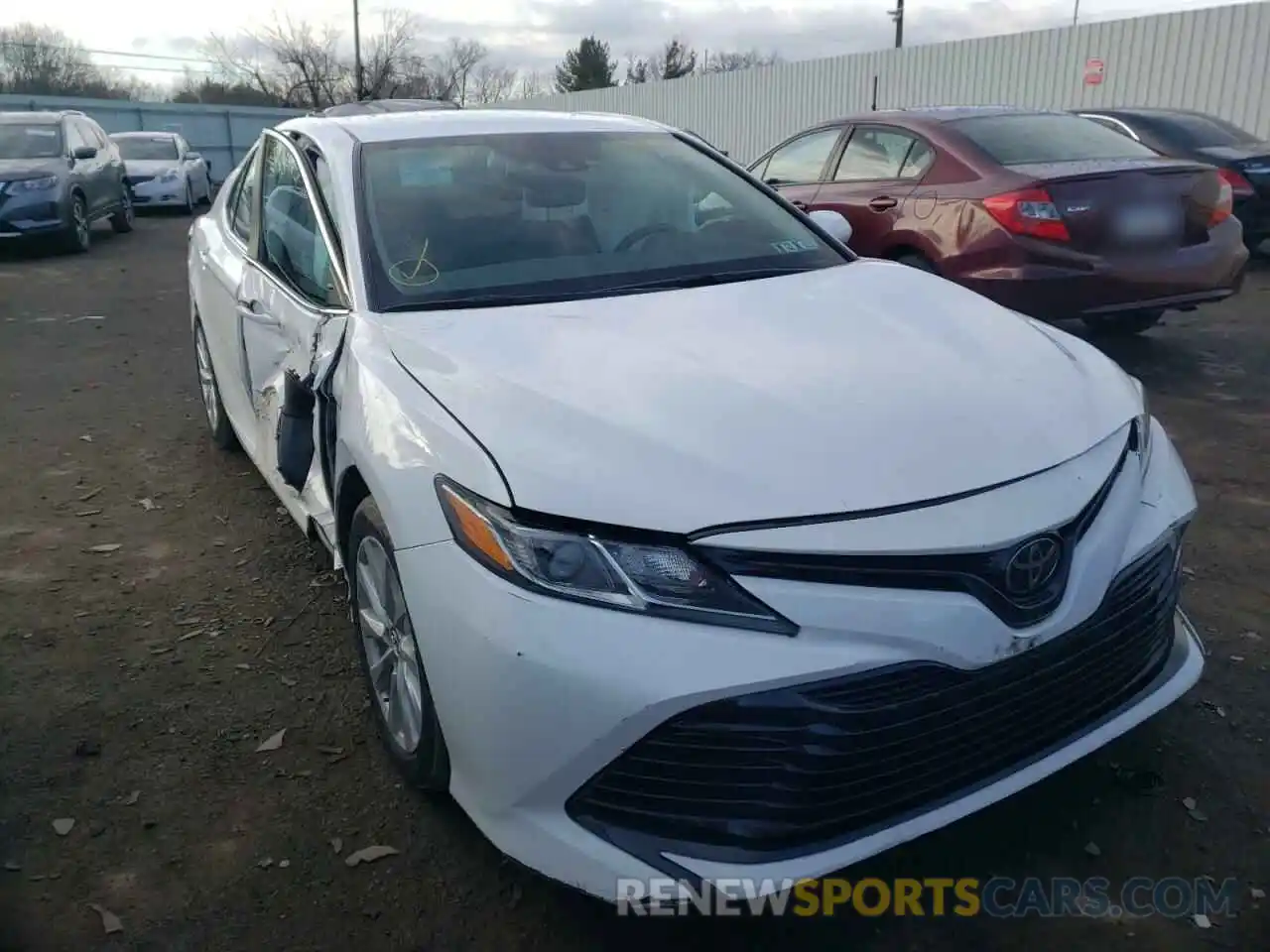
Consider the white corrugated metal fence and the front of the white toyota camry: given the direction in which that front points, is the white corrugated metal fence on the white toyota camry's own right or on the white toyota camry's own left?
on the white toyota camry's own left

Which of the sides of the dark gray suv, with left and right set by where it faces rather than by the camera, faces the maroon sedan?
left

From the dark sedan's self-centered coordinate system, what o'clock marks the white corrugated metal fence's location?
The white corrugated metal fence is roughly at 1 o'clock from the dark sedan.

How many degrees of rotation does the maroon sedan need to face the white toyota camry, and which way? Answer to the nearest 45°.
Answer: approximately 135° to its left

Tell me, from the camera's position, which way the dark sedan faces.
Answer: facing away from the viewer and to the left of the viewer

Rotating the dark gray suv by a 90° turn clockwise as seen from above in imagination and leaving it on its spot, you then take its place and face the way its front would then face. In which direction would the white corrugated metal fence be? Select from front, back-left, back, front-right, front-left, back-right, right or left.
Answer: back-right

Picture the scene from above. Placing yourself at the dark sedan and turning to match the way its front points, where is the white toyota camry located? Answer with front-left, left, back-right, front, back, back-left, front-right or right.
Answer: back-left

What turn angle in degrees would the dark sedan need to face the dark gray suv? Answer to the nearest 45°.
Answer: approximately 45° to its left

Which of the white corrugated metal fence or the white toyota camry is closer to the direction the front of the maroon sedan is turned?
the white corrugated metal fence

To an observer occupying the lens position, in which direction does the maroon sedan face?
facing away from the viewer and to the left of the viewer

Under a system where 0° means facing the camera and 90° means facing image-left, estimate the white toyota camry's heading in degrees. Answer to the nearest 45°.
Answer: approximately 315°
